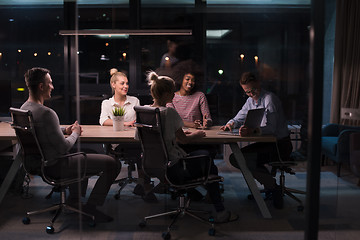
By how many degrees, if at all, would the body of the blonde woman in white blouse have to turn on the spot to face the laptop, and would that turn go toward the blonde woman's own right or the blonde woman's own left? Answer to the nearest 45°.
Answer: approximately 45° to the blonde woman's own left

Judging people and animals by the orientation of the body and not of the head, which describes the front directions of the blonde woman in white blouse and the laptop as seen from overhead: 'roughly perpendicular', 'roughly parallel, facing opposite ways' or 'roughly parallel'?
roughly perpendicular

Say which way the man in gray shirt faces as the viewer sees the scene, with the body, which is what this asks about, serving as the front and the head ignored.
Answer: to the viewer's right

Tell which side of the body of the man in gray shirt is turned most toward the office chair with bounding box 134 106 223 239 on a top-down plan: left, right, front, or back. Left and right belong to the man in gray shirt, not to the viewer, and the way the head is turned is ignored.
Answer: front

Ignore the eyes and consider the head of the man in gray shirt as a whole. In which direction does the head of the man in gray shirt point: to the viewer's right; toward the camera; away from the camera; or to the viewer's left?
to the viewer's right

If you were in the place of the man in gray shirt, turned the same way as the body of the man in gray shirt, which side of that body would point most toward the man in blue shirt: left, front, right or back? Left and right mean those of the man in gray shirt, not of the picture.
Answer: front
